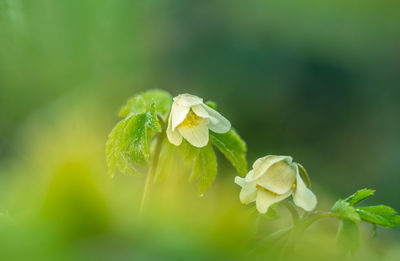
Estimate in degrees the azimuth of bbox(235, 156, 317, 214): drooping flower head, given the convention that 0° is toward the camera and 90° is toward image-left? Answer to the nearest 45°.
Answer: approximately 45°

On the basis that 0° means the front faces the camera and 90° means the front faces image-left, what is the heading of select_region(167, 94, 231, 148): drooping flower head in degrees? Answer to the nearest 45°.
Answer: approximately 0°
